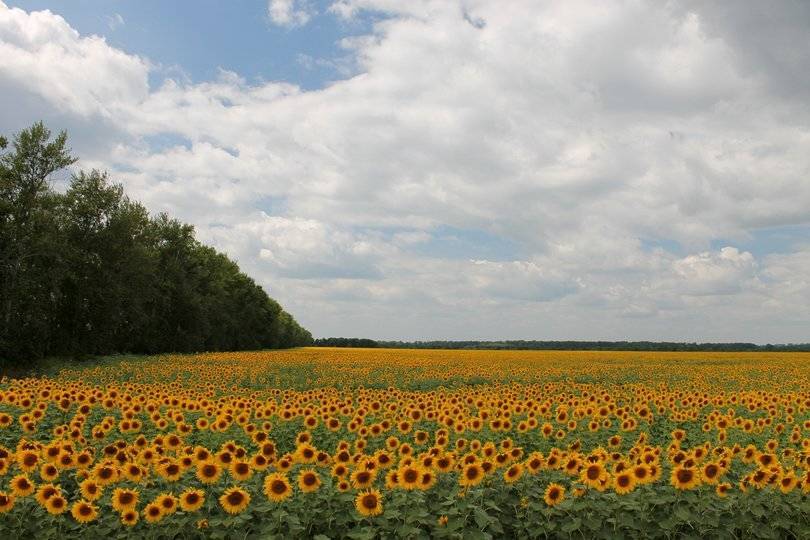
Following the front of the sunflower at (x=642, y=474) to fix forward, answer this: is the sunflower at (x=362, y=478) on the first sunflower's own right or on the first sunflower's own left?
on the first sunflower's own right

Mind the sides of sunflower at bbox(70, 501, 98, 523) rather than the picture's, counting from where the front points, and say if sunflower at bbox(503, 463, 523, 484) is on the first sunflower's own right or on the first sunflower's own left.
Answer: on the first sunflower's own left

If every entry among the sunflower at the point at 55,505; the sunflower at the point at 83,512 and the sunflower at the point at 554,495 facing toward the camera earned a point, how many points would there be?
3

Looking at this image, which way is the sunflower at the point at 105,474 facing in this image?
toward the camera

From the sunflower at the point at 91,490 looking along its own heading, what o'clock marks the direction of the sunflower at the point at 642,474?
the sunflower at the point at 642,474 is roughly at 10 o'clock from the sunflower at the point at 91,490.

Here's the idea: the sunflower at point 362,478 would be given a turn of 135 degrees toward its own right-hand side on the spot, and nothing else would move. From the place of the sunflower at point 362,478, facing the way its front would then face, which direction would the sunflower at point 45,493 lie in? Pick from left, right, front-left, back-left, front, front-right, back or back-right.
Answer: front-left

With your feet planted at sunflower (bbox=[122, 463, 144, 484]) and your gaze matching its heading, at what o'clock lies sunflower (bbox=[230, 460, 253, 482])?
sunflower (bbox=[230, 460, 253, 482]) is roughly at 10 o'clock from sunflower (bbox=[122, 463, 144, 484]).

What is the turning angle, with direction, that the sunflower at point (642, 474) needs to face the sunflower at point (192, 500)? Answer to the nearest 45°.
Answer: approximately 45° to its right

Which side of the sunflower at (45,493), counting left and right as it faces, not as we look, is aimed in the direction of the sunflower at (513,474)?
left

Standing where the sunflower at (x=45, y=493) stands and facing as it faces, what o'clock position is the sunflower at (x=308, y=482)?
the sunflower at (x=308, y=482) is roughly at 10 o'clock from the sunflower at (x=45, y=493).

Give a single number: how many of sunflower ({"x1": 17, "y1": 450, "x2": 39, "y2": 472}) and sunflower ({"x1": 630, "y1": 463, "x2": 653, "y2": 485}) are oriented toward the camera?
2
